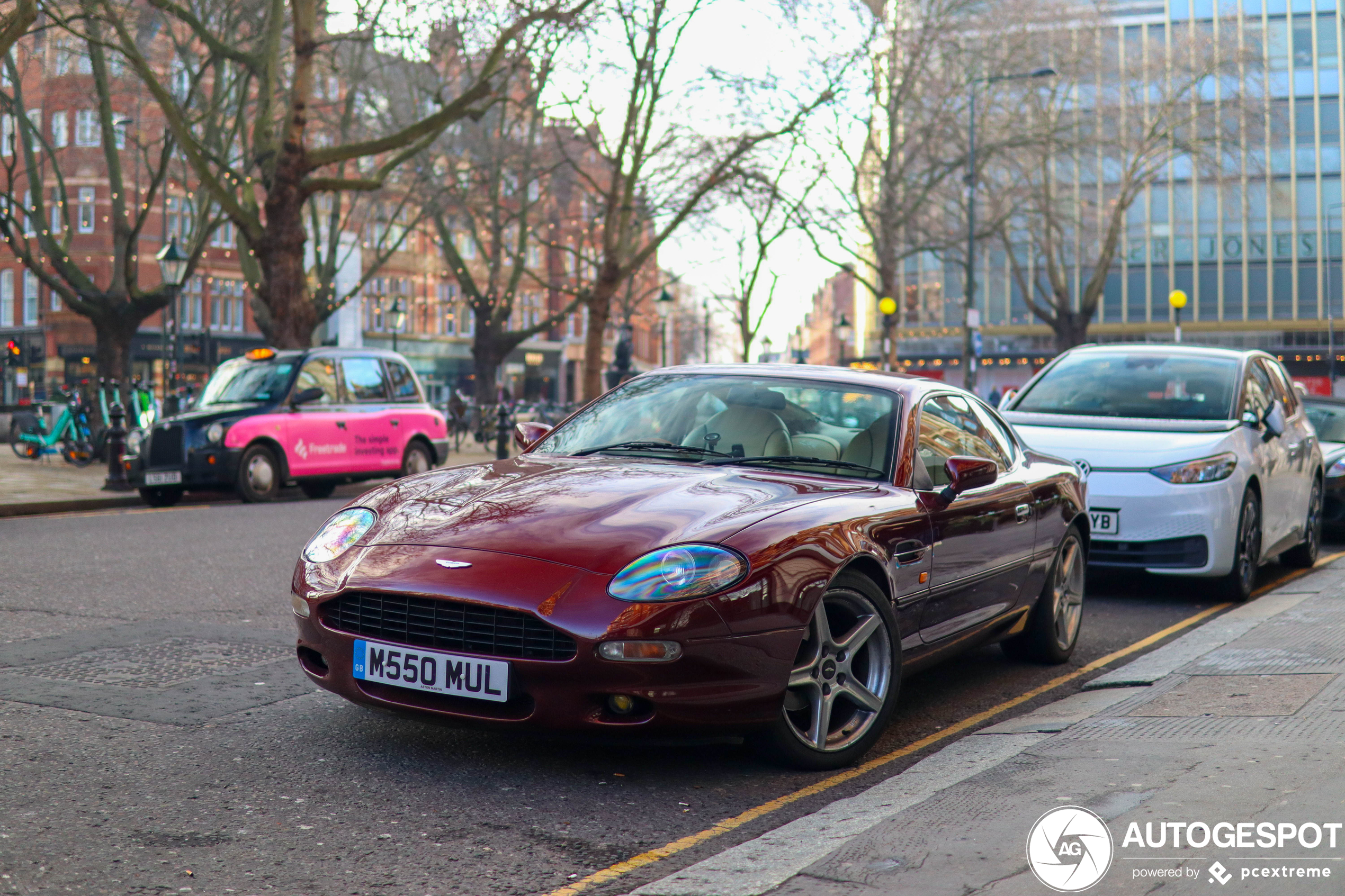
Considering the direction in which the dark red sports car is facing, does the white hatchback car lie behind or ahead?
behind

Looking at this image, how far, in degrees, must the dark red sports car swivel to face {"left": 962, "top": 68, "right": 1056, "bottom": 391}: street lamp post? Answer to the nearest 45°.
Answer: approximately 135° to its right

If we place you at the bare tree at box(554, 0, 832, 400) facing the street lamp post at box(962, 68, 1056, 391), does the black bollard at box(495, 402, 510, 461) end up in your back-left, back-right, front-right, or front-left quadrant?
back-right

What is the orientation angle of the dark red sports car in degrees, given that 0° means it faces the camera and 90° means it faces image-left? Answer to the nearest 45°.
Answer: approximately 45°

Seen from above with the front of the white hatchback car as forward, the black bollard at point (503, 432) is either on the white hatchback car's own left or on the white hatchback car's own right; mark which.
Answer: on the white hatchback car's own right

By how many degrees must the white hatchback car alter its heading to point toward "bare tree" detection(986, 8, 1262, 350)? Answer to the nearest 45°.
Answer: approximately 135° to its right

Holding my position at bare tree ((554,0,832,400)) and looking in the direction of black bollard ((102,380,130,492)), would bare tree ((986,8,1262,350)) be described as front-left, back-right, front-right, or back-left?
back-left

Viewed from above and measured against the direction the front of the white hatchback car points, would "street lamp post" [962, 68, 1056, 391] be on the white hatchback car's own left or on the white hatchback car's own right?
on the white hatchback car's own right
